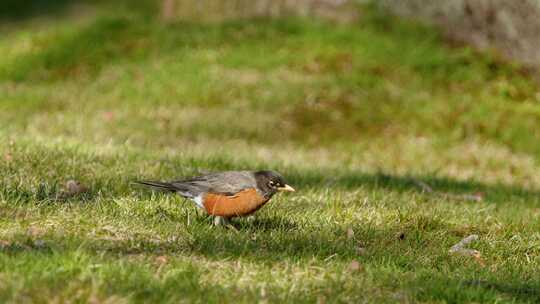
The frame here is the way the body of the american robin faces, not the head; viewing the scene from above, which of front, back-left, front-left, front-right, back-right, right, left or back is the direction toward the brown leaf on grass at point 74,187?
back-left

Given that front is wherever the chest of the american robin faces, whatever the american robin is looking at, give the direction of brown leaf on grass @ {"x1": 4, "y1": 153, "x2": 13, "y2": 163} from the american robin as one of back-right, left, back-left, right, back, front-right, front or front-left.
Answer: back-left

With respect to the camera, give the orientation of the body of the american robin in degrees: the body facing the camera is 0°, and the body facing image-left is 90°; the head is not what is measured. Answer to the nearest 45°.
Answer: approximately 270°
